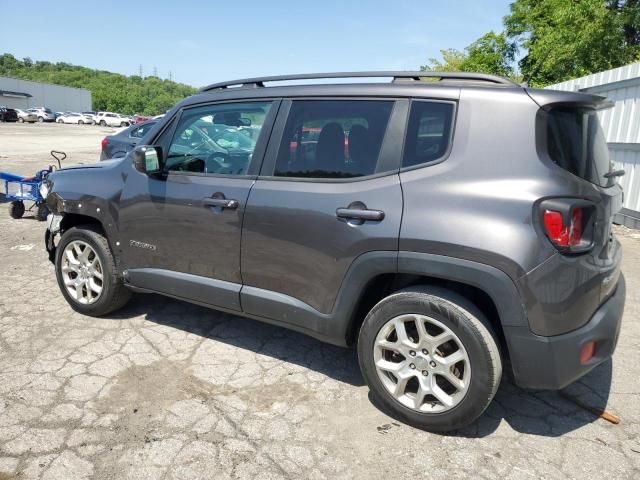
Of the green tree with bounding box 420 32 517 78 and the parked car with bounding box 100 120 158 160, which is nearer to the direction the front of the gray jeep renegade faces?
the parked car

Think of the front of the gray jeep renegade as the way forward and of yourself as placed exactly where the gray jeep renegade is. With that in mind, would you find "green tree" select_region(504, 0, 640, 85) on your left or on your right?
on your right

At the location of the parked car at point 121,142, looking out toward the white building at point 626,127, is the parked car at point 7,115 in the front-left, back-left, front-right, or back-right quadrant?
back-left

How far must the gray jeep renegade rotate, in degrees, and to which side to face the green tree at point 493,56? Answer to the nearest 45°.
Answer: approximately 45° to its right

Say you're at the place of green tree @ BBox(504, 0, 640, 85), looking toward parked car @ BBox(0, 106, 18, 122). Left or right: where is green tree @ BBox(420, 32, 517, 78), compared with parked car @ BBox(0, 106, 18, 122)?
right

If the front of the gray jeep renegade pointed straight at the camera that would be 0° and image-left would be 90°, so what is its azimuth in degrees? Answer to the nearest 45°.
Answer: approximately 135°

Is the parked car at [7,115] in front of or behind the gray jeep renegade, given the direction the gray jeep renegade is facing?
in front

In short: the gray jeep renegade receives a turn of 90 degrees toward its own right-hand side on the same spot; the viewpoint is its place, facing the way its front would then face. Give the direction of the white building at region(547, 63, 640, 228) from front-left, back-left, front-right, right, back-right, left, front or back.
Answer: front

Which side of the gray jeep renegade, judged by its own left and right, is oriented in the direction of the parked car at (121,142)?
front
